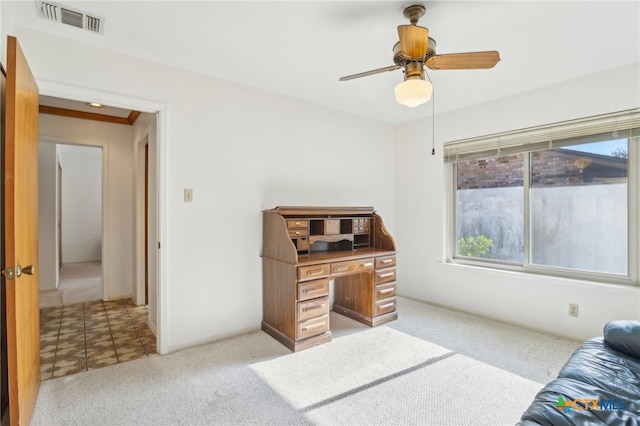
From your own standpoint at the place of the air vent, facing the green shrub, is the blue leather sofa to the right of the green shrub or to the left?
right

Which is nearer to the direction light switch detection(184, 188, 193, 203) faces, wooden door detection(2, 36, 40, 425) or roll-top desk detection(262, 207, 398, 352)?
the wooden door

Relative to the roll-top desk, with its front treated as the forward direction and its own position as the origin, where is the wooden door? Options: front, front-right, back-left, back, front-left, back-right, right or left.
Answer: right

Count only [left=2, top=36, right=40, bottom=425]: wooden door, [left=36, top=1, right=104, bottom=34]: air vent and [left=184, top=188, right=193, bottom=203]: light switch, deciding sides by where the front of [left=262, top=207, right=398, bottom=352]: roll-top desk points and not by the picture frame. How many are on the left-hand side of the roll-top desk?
0

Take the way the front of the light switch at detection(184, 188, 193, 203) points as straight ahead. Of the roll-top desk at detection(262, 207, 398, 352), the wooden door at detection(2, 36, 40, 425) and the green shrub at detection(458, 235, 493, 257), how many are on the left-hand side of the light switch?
2

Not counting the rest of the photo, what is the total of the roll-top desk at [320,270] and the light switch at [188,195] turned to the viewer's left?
0

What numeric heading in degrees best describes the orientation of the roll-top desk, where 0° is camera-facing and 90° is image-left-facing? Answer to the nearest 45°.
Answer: approximately 315°

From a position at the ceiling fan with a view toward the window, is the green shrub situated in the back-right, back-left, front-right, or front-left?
front-left

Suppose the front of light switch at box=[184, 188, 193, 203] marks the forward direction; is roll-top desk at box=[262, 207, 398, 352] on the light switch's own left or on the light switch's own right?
on the light switch's own left

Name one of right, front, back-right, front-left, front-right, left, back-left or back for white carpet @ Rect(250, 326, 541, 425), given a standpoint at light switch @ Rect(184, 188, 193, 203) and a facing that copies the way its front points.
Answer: front-left

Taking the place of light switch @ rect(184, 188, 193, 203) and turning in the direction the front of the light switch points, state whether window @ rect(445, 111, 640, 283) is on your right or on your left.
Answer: on your left

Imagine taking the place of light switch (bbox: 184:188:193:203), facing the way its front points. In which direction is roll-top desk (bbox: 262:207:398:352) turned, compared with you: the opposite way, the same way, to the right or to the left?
the same way

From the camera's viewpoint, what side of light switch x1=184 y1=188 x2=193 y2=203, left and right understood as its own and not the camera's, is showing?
front

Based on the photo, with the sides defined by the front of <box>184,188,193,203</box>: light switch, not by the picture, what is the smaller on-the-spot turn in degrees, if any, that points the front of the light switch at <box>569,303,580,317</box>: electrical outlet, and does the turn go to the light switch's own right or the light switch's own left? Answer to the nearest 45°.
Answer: approximately 90° to the light switch's own left

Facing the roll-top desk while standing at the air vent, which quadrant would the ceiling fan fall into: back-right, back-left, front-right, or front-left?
front-right

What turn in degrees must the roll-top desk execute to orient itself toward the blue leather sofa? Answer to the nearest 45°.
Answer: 0° — it already faces it

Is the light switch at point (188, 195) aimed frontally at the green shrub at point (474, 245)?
no
